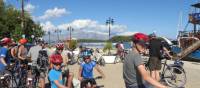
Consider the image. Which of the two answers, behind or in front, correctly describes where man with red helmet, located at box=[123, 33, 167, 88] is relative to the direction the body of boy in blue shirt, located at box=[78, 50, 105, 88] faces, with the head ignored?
in front

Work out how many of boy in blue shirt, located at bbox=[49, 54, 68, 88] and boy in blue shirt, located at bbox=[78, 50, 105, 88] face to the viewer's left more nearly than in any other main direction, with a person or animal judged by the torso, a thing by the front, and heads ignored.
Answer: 0

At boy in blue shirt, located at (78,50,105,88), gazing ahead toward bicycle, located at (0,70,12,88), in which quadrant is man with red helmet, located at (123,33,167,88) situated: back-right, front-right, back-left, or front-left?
back-left

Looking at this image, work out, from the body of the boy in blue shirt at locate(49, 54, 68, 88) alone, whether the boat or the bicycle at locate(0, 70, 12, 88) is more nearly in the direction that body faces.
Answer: the boat

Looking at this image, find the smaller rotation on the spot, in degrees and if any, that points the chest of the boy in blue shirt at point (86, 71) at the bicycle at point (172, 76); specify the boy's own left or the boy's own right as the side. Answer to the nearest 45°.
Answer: approximately 135° to the boy's own left

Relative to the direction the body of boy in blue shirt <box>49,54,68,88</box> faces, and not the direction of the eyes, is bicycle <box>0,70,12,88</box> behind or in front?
behind

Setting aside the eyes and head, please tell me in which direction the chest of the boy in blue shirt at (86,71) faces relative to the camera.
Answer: toward the camera
